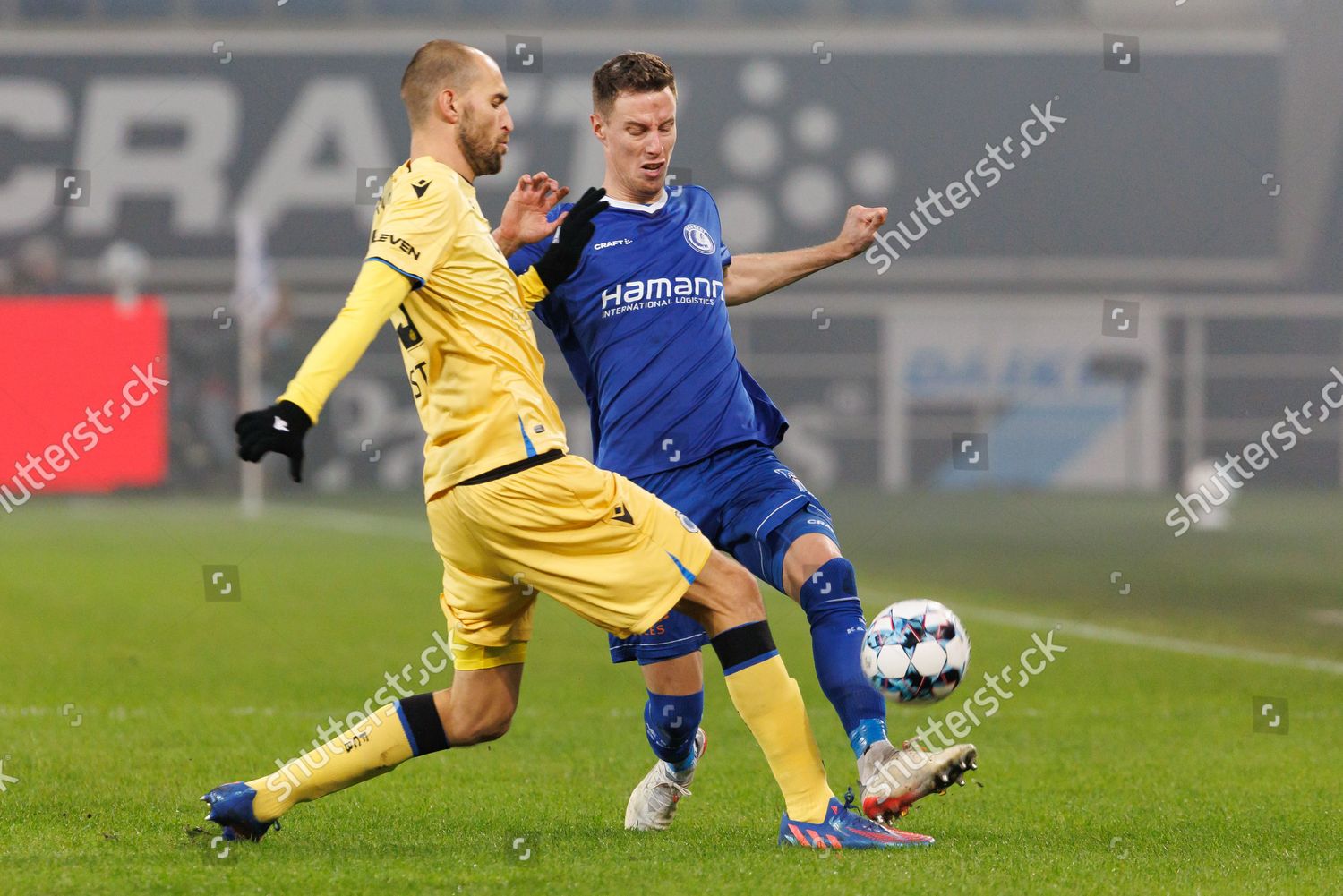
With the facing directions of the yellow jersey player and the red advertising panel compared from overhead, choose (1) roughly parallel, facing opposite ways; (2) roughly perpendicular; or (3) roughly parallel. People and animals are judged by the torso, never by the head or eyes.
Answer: roughly perpendicular

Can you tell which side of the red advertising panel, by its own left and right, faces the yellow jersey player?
front

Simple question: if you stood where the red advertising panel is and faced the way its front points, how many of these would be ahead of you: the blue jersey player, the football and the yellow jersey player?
3

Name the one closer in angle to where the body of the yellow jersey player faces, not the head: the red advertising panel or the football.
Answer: the football

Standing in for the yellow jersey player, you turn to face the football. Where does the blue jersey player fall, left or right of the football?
left

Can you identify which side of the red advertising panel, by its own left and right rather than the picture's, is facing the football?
front

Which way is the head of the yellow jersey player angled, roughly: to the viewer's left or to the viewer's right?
to the viewer's right

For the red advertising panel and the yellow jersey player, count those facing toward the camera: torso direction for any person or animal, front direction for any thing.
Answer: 1

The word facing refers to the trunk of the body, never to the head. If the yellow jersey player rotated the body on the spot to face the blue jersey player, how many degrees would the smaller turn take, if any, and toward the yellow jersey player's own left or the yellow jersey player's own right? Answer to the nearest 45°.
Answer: approximately 45° to the yellow jersey player's own left

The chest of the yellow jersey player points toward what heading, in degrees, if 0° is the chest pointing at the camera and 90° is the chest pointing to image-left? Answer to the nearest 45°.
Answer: approximately 270°

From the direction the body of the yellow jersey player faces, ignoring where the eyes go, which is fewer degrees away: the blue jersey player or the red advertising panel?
the blue jersey player

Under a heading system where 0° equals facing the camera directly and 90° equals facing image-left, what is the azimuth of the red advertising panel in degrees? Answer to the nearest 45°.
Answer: approximately 0°

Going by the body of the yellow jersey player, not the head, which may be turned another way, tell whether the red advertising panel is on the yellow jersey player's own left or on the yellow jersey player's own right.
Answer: on the yellow jersey player's own left
